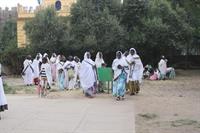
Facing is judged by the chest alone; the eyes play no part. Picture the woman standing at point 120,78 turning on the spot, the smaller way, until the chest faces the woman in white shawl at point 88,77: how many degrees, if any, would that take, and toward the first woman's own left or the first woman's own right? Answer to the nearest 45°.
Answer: approximately 135° to the first woman's own right

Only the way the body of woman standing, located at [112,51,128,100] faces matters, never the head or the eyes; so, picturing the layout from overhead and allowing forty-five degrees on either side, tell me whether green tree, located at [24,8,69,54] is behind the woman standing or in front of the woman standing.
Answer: behind

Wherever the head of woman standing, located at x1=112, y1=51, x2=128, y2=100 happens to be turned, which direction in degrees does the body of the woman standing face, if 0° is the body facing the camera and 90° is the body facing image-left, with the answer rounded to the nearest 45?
approximately 0°

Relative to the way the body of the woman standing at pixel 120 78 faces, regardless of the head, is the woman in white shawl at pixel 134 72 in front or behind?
behind

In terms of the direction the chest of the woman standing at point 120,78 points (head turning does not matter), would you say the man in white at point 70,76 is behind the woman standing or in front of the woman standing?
behind

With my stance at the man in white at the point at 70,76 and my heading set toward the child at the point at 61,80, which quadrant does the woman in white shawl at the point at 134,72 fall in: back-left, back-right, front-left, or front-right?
back-left

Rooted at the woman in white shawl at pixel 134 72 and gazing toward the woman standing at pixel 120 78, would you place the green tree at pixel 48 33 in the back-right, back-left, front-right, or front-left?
back-right
